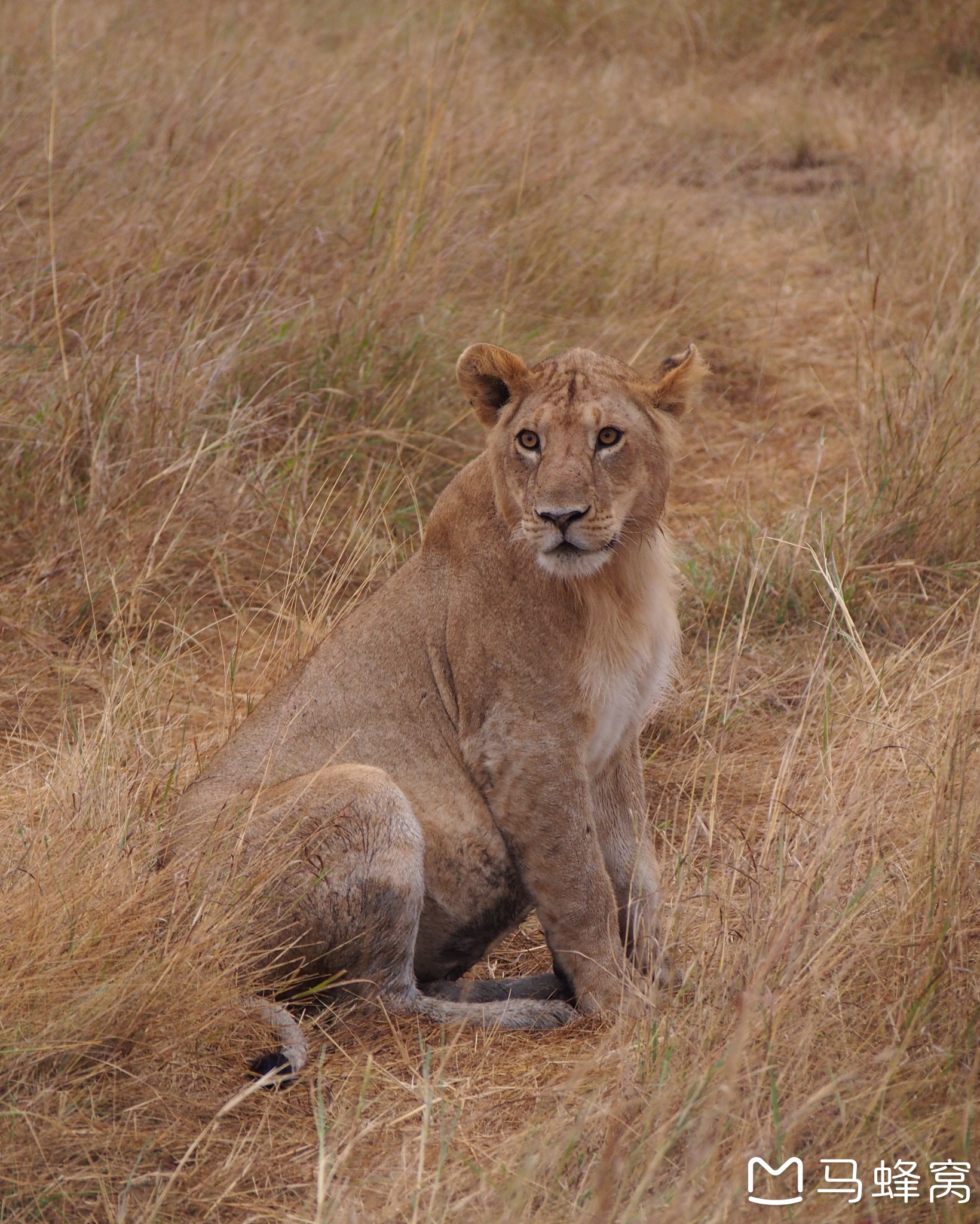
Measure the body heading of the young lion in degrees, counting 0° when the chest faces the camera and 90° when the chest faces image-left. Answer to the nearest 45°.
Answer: approximately 315°
